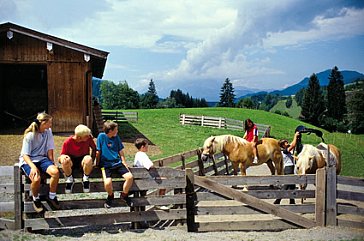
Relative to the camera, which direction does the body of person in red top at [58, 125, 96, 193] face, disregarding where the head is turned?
toward the camera

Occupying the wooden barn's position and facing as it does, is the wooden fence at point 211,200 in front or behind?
in front

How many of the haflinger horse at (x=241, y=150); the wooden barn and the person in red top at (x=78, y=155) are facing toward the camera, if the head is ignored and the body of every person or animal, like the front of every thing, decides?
2

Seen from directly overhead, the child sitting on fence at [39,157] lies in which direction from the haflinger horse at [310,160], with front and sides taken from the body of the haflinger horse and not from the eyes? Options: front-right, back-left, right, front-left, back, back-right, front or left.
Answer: front

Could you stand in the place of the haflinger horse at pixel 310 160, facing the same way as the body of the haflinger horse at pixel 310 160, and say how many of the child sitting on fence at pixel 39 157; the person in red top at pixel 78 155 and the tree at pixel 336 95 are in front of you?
2

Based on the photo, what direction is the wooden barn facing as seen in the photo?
toward the camera

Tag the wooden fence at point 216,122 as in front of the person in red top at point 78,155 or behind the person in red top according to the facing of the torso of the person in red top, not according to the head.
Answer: behind

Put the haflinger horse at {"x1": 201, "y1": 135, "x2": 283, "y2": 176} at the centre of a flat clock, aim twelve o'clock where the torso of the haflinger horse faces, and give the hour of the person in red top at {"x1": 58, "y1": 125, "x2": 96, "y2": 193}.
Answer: The person in red top is roughly at 10 o'clock from the haflinger horse.

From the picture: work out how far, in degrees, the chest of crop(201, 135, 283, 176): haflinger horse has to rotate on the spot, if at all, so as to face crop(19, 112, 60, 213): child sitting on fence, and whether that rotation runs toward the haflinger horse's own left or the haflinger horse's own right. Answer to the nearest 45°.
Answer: approximately 45° to the haflinger horse's own left

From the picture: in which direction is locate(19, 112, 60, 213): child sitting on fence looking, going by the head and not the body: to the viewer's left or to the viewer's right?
to the viewer's right

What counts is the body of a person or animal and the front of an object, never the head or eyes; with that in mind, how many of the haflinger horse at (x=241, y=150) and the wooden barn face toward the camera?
1

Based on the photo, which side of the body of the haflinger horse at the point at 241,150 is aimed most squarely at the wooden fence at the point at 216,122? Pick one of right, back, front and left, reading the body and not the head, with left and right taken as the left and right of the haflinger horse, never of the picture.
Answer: right

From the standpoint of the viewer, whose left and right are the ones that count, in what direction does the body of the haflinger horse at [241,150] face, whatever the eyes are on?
facing to the left of the viewer

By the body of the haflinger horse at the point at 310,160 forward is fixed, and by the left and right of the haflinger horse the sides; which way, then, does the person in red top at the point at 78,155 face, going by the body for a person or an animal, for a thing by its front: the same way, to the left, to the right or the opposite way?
to the left
